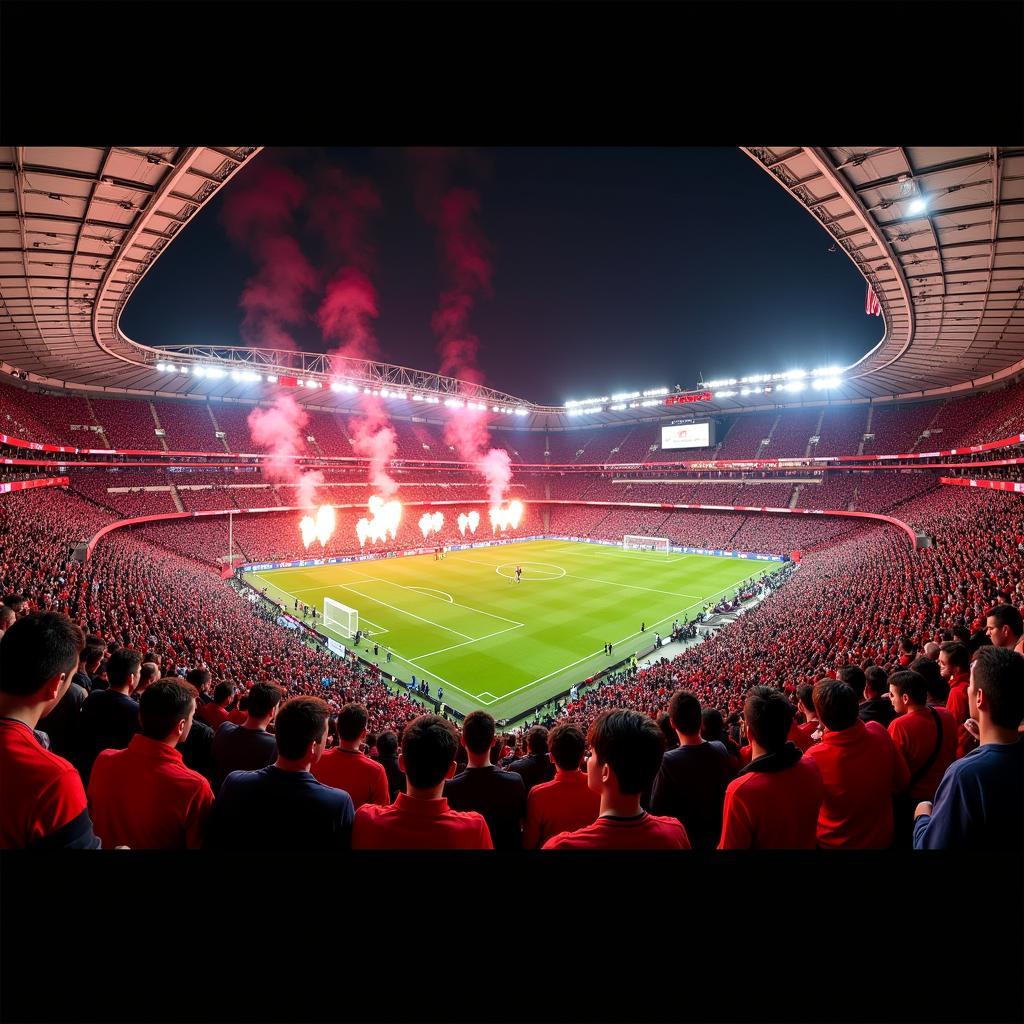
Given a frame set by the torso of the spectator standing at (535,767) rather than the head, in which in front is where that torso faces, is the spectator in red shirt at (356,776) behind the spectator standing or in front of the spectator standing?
behind

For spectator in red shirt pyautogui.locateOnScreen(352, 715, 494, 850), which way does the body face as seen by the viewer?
away from the camera

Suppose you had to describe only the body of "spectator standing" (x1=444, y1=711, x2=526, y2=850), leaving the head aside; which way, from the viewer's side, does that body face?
away from the camera

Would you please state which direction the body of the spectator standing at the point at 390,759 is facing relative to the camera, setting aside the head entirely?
away from the camera

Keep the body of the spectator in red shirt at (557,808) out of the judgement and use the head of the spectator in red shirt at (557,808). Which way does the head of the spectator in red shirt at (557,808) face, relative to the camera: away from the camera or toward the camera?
away from the camera

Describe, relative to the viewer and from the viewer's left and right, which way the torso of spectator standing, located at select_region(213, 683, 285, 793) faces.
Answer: facing away from the viewer and to the right of the viewer

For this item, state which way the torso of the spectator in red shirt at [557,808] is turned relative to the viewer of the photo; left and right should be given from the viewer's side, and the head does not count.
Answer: facing away from the viewer

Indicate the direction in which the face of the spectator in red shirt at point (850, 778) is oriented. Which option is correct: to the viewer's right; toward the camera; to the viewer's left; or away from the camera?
away from the camera

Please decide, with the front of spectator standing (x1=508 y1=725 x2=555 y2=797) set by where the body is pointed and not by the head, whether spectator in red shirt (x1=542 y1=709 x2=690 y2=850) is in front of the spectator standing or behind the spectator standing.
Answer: behind

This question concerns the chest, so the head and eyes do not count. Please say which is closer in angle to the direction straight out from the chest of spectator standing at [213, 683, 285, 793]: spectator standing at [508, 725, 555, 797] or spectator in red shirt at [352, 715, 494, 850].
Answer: the spectator standing
